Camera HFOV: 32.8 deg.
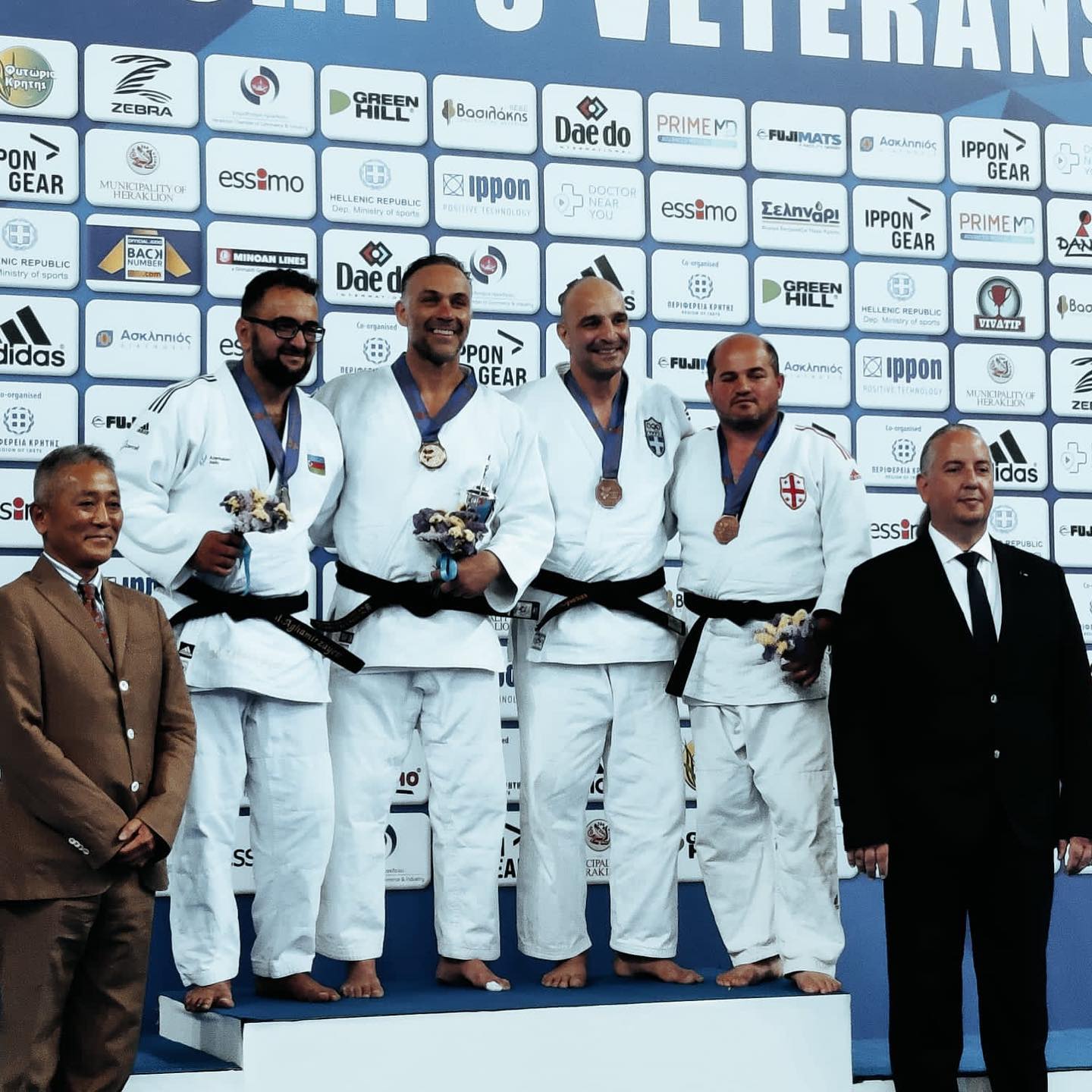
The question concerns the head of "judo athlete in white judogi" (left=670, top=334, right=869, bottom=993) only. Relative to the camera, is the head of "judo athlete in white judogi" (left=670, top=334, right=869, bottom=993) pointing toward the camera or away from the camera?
toward the camera

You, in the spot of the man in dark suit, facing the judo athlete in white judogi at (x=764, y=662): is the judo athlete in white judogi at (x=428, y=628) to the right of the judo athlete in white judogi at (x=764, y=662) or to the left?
left

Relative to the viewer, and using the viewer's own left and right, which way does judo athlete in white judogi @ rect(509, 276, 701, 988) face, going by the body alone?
facing the viewer

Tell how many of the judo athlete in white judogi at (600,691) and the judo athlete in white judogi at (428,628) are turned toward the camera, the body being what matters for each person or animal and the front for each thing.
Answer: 2

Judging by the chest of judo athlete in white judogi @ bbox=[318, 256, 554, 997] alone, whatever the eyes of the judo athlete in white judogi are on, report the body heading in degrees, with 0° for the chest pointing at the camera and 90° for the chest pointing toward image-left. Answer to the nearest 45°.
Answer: approximately 0°

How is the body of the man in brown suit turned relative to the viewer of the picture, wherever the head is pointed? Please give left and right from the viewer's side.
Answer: facing the viewer and to the right of the viewer

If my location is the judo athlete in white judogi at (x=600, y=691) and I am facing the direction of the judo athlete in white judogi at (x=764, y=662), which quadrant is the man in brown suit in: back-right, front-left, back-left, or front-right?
back-right

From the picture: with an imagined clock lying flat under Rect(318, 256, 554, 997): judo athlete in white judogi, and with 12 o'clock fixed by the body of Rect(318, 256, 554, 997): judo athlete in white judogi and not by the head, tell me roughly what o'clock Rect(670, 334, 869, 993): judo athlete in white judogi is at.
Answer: Rect(670, 334, 869, 993): judo athlete in white judogi is roughly at 9 o'clock from Rect(318, 256, 554, 997): judo athlete in white judogi.

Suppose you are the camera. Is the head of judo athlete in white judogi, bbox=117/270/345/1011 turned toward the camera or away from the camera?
toward the camera

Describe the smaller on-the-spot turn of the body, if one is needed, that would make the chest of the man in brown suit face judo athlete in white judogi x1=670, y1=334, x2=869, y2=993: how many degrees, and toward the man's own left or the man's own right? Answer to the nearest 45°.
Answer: approximately 45° to the man's own left

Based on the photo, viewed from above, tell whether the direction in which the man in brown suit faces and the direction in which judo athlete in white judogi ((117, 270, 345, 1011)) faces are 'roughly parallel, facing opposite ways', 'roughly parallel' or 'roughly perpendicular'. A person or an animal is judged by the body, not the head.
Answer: roughly parallel

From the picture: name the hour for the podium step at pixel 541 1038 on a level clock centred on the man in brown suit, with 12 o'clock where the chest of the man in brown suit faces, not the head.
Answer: The podium step is roughly at 10 o'clock from the man in brown suit.

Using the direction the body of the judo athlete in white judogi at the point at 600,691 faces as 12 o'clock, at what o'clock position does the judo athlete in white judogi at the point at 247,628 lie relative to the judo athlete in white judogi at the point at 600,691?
the judo athlete in white judogi at the point at 247,628 is roughly at 2 o'clock from the judo athlete in white judogi at the point at 600,691.

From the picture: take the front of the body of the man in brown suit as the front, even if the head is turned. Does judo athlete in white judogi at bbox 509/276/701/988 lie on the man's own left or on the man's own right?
on the man's own left

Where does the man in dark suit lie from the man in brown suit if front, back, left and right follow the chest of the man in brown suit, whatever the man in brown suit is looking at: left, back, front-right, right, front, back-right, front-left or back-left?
front-left

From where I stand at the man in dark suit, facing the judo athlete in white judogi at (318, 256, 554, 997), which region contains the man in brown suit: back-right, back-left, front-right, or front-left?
front-left
